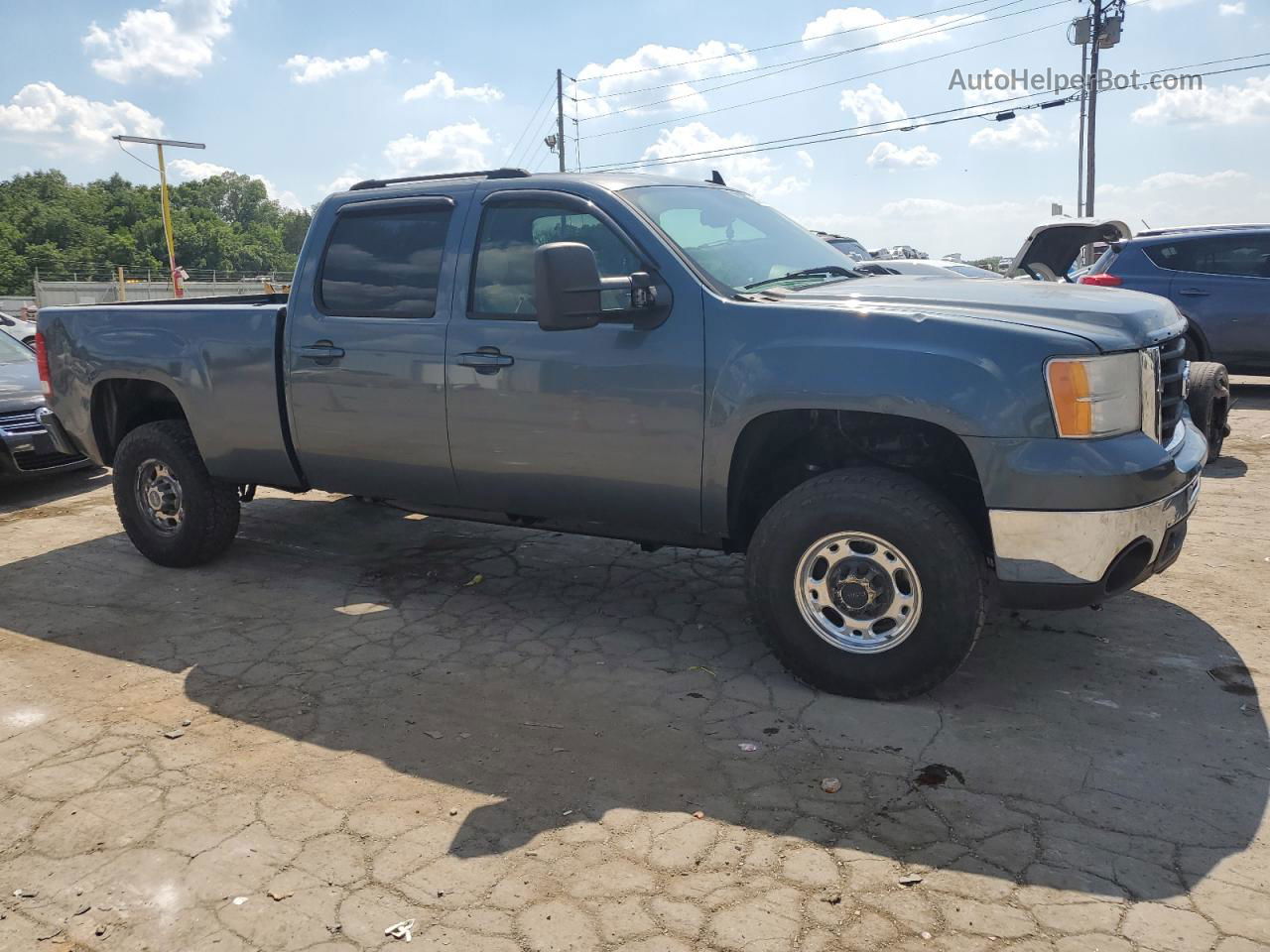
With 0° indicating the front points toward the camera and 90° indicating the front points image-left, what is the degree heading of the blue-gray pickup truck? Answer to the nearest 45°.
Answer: approximately 315°

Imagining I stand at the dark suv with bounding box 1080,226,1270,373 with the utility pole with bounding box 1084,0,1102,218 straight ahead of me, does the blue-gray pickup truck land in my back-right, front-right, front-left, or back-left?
back-left

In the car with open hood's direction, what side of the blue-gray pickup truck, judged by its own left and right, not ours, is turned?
left

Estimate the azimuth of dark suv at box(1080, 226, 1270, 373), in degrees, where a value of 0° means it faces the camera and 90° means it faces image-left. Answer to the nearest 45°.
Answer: approximately 270°

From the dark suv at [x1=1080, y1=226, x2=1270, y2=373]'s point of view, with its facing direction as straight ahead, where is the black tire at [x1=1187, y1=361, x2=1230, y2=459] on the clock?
The black tire is roughly at 3 o'clock from the dark suv.

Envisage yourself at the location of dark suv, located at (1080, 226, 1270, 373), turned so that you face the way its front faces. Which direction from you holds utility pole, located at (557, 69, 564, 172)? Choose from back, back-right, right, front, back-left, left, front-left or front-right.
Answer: back-left

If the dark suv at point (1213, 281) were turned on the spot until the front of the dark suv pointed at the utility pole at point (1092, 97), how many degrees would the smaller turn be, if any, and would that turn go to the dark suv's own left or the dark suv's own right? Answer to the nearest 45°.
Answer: approximately 90° to the dark suv's own left

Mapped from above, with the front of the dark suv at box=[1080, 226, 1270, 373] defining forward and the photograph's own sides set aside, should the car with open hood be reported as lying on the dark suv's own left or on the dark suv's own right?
on the dark suv's own left

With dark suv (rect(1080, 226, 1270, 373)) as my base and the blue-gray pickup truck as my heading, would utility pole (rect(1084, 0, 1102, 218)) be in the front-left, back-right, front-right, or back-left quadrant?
back-right

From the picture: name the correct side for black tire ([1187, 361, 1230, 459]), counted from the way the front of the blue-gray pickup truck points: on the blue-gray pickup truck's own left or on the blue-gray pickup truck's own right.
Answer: on the blue-gray pickup truck's own left
